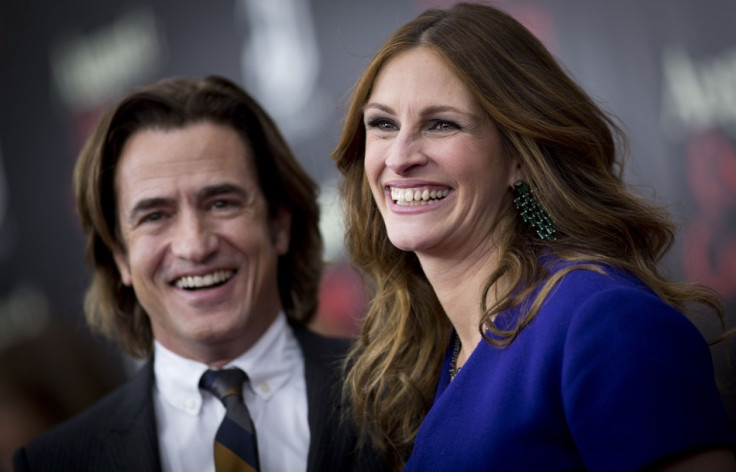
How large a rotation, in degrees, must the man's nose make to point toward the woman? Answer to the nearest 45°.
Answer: approximately 45° to its left

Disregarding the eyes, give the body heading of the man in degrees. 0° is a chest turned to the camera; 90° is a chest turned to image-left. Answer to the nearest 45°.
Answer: approximately 0°

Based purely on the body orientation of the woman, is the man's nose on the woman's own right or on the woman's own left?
on the woman's own right
